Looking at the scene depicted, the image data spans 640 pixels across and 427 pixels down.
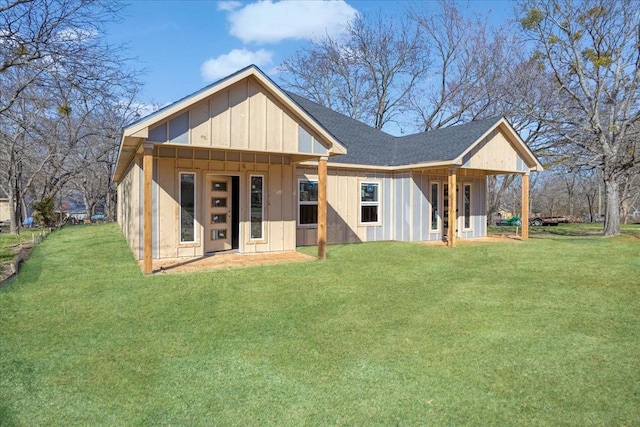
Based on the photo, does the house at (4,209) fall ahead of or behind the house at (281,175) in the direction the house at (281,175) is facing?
behind

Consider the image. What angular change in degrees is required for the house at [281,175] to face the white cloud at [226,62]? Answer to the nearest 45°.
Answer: approximately 135° to its left

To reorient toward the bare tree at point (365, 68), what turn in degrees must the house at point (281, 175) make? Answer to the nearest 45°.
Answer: approximately 135° to its left

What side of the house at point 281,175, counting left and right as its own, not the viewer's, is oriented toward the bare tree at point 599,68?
left

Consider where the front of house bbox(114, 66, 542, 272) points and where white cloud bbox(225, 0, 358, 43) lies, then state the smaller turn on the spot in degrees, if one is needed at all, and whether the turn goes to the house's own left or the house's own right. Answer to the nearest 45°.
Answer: approximately 135° to the house's own left

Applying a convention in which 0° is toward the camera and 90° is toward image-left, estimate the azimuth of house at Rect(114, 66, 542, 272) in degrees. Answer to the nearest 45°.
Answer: approximately 315°
